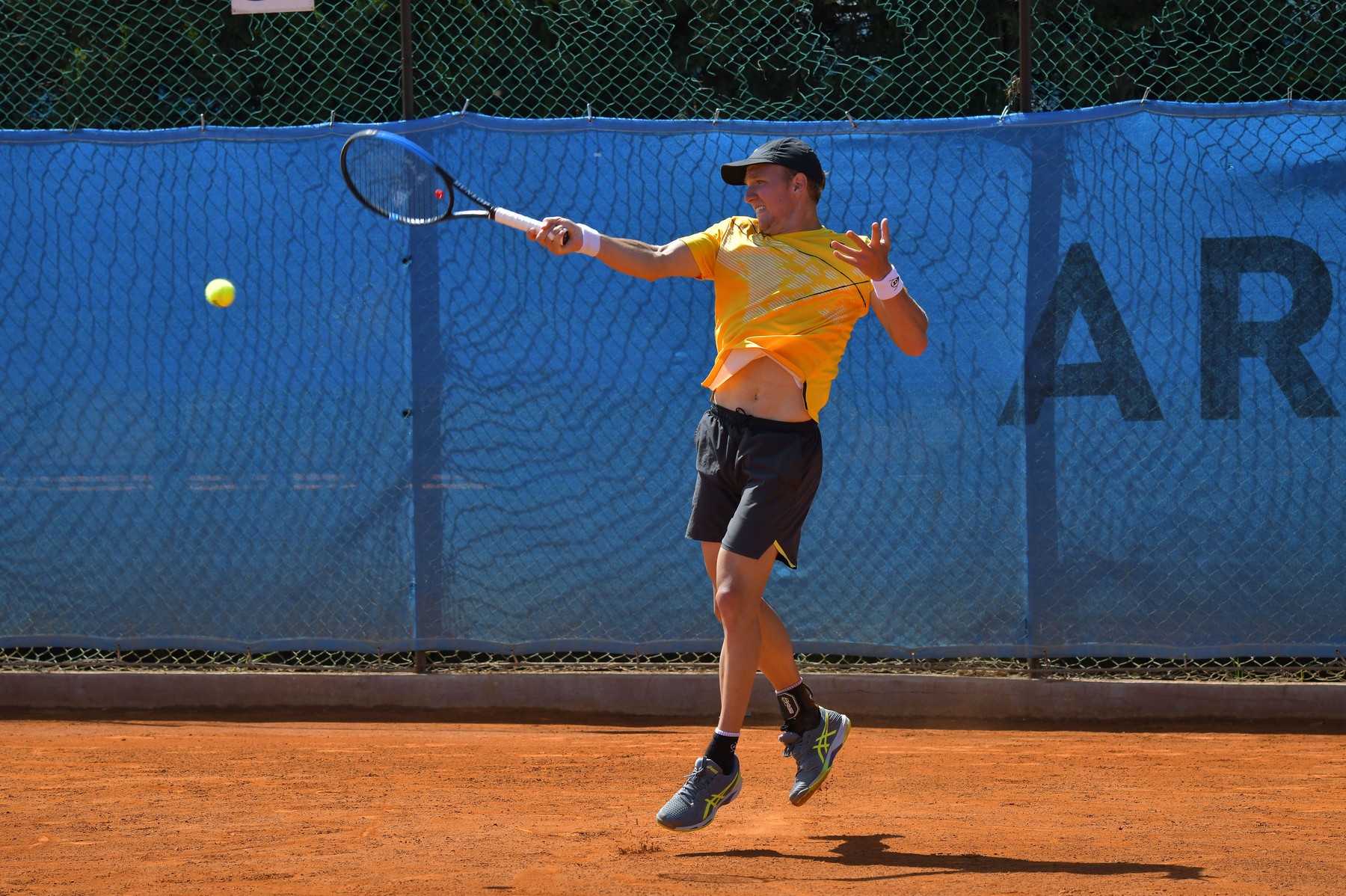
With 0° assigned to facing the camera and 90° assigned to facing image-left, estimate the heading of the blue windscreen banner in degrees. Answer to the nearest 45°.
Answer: approximately 0°

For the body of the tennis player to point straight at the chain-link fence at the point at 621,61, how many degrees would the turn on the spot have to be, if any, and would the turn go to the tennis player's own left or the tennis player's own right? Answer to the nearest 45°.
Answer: approximately 135° to the tennis player's own right

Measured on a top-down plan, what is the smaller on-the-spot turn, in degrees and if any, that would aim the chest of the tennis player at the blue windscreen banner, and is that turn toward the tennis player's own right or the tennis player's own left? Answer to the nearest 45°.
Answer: approximately 135° to the tennis player's own right

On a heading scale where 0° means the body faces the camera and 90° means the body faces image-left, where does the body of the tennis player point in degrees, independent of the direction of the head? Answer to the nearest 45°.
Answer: approximately 45°
